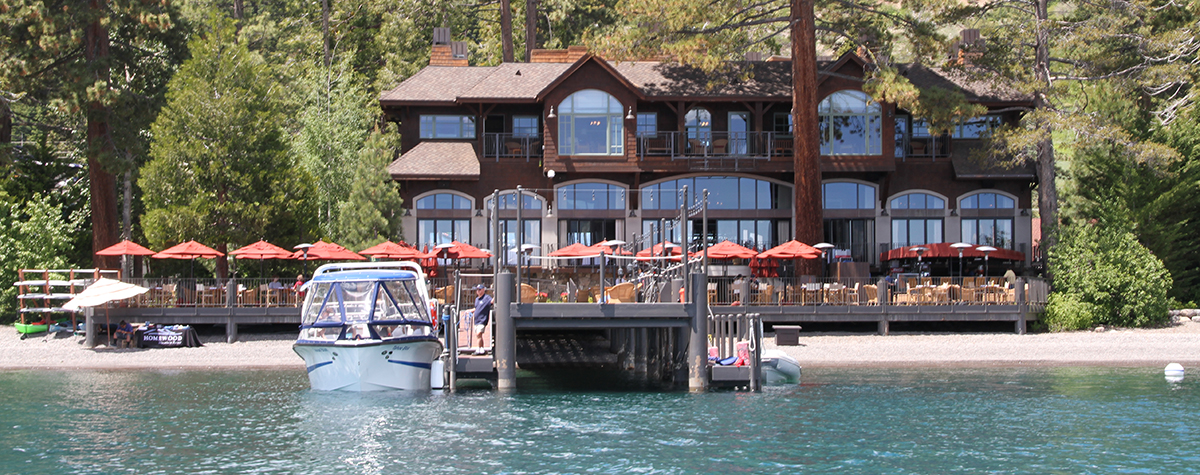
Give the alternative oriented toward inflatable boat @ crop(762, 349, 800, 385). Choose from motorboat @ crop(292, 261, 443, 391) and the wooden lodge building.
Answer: the wooden lodge building

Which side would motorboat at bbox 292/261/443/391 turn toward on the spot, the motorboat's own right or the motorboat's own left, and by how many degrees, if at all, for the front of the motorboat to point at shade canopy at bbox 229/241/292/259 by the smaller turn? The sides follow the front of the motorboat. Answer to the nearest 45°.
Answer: approximately 180°

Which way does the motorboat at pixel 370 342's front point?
toward the camera

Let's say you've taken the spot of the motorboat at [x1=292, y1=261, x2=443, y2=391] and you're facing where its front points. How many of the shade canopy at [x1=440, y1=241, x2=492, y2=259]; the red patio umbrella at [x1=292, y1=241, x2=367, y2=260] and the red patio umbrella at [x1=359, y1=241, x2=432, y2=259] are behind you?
3

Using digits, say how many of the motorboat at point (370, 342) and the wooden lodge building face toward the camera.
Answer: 2

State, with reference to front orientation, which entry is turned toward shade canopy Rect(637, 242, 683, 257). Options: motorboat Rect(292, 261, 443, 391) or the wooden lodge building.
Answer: the wooden lodge building

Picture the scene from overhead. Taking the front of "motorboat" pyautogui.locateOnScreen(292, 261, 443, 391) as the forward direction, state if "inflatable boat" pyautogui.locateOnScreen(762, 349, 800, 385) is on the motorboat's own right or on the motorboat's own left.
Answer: on the motorboat's own left

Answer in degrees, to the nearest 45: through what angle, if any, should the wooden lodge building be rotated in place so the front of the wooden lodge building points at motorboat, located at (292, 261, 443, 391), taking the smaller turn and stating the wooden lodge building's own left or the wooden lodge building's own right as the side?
0° — it already faces it

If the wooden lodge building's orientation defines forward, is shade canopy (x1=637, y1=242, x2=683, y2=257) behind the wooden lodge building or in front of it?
in front

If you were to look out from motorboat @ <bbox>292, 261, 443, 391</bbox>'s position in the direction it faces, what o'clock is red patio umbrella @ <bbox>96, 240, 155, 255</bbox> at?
The red patio umbrella is roughly at 5 o'clock from the motorboat.

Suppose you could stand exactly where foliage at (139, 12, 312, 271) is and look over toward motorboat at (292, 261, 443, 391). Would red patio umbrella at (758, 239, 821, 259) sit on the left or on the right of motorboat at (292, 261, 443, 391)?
left

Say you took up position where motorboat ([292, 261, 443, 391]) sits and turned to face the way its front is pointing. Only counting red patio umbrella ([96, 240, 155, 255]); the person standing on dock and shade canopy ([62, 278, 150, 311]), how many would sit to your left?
1

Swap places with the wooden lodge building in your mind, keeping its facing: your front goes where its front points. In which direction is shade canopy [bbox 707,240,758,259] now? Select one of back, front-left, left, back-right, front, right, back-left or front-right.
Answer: front

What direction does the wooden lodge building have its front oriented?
toward the camera
